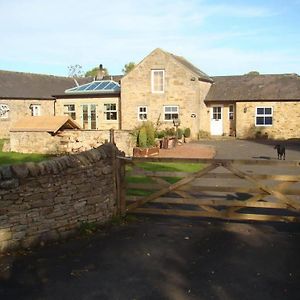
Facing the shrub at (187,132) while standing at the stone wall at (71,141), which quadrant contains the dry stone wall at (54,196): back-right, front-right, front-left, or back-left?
back-right

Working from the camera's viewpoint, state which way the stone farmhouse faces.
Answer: facing the viewer

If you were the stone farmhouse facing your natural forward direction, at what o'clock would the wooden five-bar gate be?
The wooden five-bar gate is roughly at 12 o'clock from the stone farmhouse.

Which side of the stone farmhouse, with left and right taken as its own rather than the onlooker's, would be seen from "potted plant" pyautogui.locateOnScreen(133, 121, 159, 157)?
front

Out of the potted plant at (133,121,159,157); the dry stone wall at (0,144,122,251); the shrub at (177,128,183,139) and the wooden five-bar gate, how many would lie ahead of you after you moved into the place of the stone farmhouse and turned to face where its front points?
4

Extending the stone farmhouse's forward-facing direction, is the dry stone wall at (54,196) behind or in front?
in front

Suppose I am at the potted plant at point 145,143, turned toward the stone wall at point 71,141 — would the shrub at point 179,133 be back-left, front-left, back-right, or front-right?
back-right

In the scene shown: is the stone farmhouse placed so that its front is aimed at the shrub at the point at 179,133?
yes

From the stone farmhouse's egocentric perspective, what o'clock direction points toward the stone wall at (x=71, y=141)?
The stone wall is roughly at 1 o'clock from the stone farmhouse.
